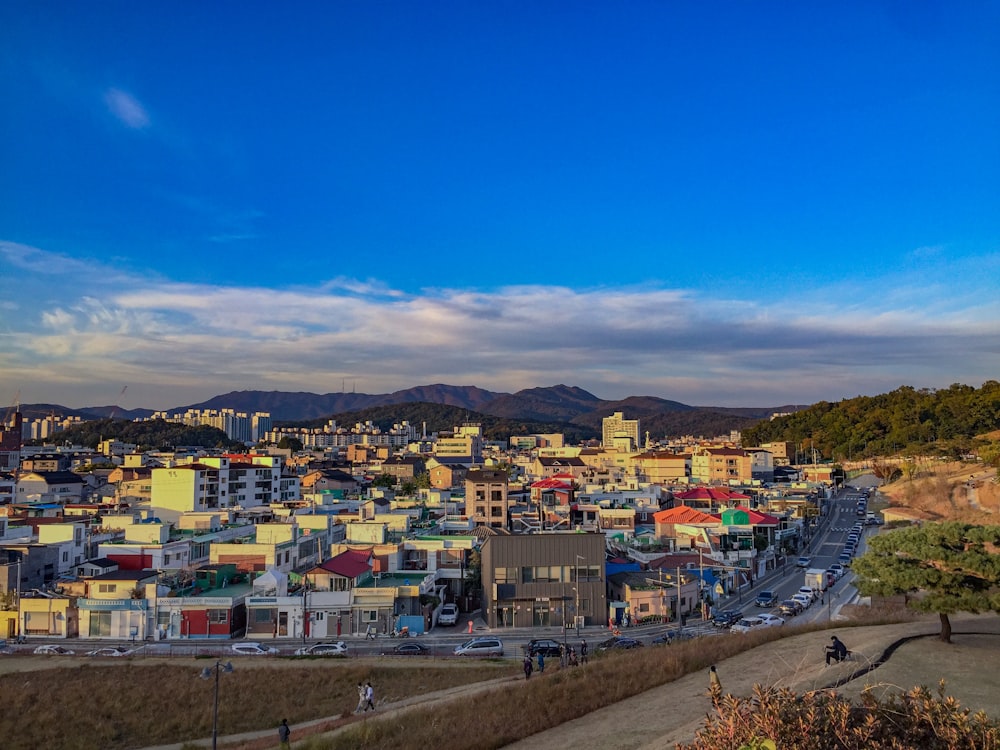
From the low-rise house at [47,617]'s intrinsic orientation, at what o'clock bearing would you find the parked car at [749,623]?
The parked car is roughly at 10 o'clock from the low-rise house.

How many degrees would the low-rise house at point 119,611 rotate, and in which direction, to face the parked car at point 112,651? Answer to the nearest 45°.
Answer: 0° — it already faces it

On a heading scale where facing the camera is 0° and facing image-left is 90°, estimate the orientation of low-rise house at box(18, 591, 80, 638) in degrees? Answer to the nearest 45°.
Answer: approximately 0°

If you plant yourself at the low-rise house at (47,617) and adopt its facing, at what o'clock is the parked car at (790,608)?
The parked car is roughly at 10 o'clock from the low-rise house.

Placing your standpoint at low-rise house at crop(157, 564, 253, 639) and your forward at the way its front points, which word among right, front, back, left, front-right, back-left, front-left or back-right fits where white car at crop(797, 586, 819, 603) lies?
left

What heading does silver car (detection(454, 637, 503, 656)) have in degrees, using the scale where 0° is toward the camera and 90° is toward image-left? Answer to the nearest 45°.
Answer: approximately 90°

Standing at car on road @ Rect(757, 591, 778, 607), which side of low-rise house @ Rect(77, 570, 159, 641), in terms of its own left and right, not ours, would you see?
left

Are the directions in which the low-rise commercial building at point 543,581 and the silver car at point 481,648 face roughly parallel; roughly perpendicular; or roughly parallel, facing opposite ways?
roughly perpendicular
